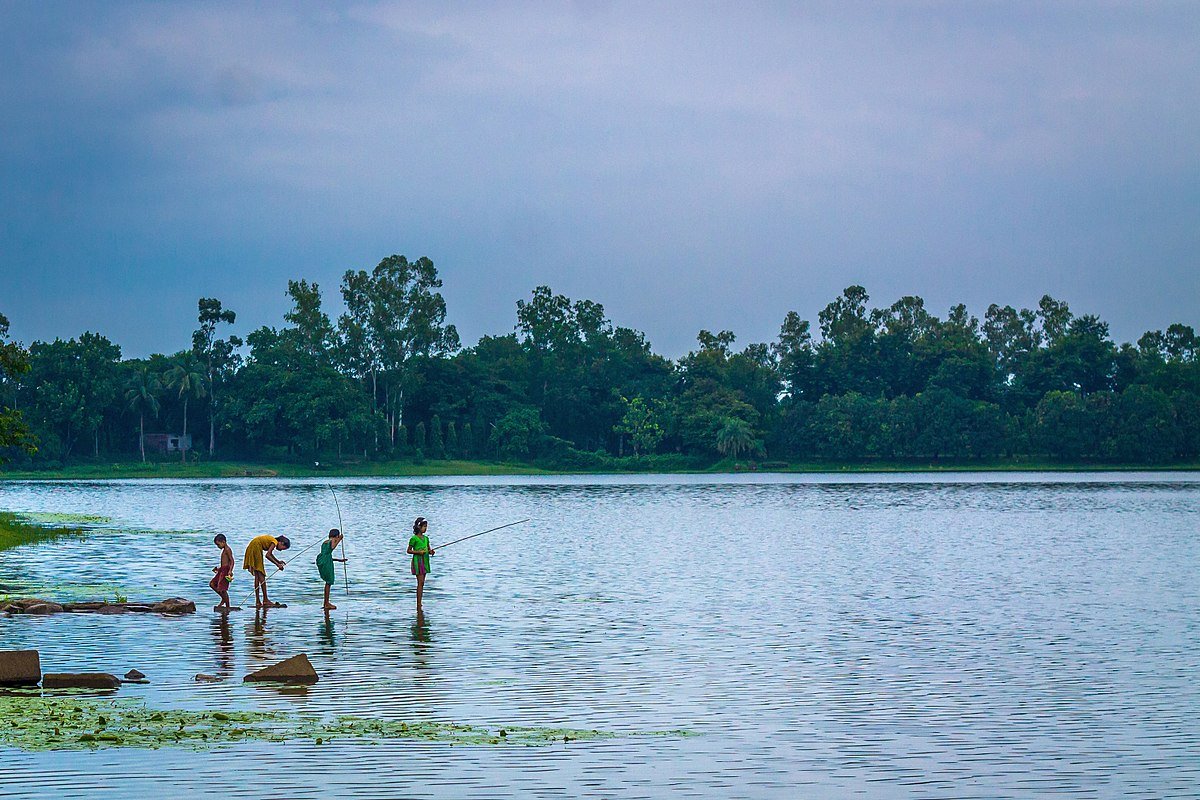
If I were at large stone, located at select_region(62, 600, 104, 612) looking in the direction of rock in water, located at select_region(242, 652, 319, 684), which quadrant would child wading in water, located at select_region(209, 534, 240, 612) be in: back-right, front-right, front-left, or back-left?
front-left

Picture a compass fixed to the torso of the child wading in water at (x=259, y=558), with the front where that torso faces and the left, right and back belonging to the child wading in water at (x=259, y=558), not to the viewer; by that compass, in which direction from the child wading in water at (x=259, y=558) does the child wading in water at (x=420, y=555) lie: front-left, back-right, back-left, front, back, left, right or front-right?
front

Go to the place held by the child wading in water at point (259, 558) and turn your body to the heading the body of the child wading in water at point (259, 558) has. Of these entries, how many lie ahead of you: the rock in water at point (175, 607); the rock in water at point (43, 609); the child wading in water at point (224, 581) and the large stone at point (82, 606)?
0

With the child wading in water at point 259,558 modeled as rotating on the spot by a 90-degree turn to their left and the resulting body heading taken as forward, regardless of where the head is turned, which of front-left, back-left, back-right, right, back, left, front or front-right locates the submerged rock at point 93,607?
left

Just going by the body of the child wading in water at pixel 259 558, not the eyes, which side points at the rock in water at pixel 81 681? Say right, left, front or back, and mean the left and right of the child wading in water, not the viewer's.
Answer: right

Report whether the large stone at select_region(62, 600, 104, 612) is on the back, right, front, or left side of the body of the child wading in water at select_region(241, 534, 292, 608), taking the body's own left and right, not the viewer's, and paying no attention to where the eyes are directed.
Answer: back

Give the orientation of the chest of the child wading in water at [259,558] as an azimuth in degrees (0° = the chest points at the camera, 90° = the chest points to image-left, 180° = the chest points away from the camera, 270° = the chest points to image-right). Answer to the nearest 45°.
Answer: approximately 270°

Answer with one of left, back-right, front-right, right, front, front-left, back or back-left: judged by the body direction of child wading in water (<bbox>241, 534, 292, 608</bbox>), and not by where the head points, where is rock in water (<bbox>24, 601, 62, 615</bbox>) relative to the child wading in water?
back

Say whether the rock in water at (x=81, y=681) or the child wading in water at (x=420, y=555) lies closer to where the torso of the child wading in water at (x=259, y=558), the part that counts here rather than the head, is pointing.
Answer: the child wading in water

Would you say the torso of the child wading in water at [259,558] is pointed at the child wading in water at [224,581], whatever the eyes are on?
no

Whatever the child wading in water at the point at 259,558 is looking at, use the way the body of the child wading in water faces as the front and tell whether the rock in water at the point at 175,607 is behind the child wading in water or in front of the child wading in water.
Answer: behind
